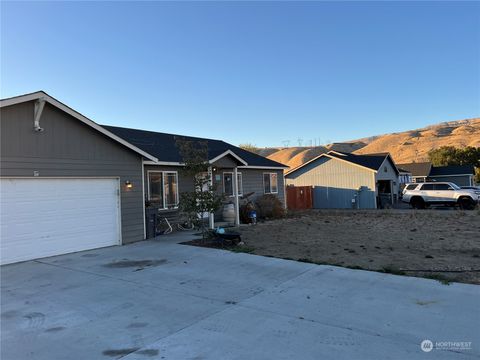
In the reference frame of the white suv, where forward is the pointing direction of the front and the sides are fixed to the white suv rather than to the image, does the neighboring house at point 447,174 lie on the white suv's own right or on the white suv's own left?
on the white suv's own left

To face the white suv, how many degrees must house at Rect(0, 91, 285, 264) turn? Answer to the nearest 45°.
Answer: approximately 45° to its left

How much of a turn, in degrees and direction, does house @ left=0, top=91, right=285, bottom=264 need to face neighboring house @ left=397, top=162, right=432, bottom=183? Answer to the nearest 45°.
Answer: approximately 90° to its left

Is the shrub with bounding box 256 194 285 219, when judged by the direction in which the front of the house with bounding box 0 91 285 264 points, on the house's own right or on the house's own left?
on the house's own left

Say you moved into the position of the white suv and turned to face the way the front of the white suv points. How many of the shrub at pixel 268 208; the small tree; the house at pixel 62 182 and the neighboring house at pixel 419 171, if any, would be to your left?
1

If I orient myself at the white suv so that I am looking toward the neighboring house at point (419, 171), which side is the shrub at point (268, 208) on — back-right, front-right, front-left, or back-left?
back-left

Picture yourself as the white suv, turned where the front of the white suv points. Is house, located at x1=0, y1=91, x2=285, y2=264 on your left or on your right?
on your right

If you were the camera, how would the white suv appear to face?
facing to the right of the viewer

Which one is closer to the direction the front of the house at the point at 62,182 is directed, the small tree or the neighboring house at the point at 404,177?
the small tree

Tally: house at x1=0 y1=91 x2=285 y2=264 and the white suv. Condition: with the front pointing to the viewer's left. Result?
0

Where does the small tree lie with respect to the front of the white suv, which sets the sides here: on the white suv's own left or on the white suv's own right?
on the white suv's own right

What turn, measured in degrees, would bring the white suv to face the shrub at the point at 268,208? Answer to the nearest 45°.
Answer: approximately 135° to its right

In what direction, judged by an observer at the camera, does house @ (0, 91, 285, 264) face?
facing the viewer and to the right of the viewer

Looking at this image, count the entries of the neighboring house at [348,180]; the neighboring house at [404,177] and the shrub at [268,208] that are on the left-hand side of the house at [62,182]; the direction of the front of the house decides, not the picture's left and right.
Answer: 3

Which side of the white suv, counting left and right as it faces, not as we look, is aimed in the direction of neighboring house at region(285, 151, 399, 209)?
back
